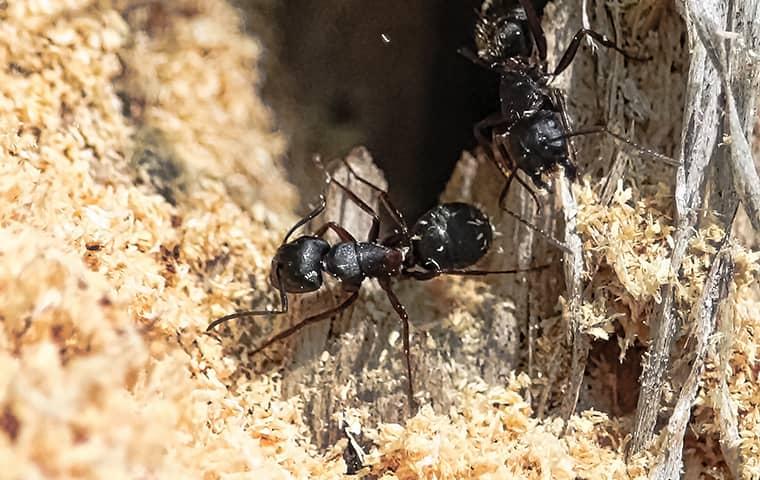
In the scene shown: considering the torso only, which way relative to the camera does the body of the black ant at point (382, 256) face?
to the viewer's left
